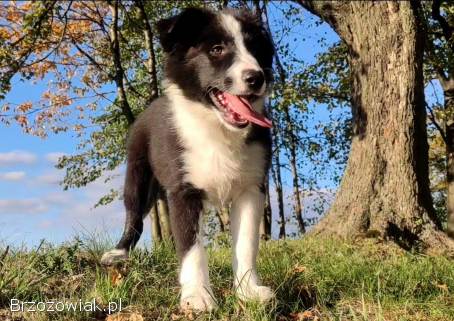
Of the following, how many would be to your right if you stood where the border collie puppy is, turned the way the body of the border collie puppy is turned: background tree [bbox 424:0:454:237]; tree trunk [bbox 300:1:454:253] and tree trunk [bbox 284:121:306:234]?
0

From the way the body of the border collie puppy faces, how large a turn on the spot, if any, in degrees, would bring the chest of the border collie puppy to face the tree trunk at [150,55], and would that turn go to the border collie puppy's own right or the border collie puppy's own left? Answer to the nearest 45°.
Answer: approximately 135° to the border collie puppy's own left

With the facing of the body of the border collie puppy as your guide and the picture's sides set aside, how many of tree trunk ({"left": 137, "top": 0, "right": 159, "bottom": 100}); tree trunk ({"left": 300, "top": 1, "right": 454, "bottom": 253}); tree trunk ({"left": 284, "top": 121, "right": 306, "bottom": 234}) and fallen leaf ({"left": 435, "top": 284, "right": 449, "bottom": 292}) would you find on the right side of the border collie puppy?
0

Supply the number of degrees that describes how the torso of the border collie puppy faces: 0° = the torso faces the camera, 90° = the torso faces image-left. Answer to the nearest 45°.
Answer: approximately 315°

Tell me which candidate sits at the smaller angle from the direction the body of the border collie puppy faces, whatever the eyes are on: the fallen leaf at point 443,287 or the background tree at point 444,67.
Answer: the fallen leaf

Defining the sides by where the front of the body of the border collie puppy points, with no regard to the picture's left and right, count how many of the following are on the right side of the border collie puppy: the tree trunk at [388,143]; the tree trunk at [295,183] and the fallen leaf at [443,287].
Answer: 0

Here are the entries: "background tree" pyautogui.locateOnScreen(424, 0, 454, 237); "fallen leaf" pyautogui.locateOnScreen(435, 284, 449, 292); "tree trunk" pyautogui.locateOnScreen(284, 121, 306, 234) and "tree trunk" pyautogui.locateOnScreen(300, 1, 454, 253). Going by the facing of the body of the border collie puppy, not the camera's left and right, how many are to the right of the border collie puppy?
0

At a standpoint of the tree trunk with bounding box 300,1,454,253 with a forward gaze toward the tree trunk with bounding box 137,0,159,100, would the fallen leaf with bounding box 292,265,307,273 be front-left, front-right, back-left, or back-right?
back-left

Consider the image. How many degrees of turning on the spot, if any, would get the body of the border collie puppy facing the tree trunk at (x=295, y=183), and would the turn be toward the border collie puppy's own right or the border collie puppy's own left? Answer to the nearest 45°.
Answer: approximately 135° to the border collie puppy's own left

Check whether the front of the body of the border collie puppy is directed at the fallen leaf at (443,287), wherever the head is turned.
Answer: no
